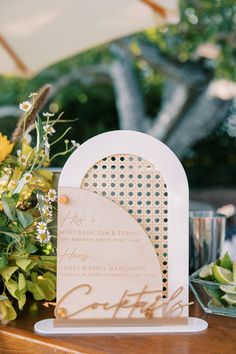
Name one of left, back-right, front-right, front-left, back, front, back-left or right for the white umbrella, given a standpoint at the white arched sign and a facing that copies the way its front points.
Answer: back

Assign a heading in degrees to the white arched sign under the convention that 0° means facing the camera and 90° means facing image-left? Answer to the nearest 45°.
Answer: approximately 0°
